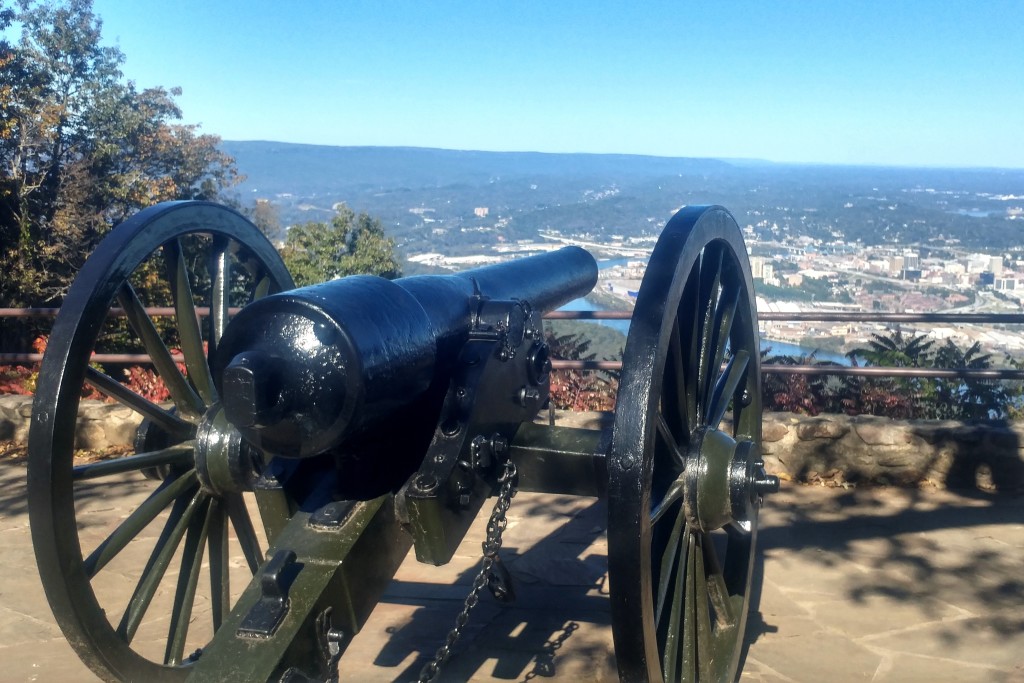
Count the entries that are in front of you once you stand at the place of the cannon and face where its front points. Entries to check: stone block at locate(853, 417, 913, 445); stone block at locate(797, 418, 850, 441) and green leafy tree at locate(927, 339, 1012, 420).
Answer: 3

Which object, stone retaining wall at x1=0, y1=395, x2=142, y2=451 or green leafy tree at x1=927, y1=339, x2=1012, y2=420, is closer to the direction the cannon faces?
the green leafy tree

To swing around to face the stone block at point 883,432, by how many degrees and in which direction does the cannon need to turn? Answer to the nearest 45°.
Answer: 0° — it already faces it

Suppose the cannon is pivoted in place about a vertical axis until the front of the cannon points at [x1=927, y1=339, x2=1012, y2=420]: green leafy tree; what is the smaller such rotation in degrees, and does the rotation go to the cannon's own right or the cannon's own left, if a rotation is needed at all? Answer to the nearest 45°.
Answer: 0° — it already faces it

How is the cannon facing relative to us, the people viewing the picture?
facing away from the viewer and to the right of the viewer

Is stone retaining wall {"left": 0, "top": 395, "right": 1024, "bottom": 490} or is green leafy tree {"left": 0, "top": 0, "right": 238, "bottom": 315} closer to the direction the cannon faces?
the stone retaining wall

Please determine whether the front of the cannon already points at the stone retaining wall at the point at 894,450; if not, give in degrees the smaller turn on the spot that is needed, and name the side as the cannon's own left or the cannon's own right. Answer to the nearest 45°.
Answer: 0° — it already faces it

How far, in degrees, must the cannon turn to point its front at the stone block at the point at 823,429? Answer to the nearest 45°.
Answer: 0° — it already faces it

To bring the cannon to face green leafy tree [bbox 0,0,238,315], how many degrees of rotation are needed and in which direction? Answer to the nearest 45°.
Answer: approximately 45° to its left

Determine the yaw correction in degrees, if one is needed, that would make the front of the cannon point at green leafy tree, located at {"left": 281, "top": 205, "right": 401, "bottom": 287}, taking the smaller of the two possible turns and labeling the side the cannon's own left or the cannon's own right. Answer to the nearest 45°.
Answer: approximately 45° to the cannon's own left
